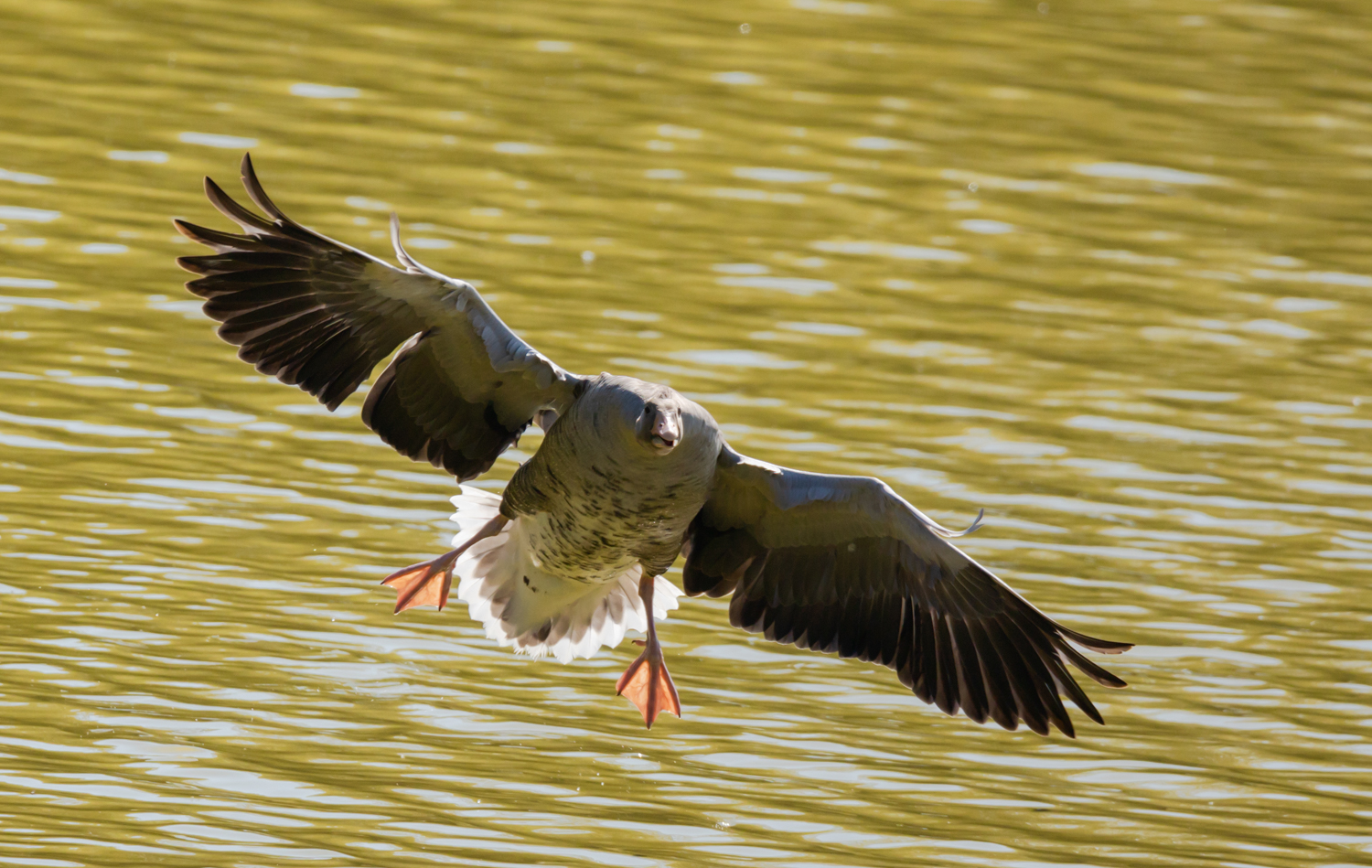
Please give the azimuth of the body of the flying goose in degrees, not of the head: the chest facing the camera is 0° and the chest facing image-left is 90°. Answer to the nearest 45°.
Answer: approximately 0°
